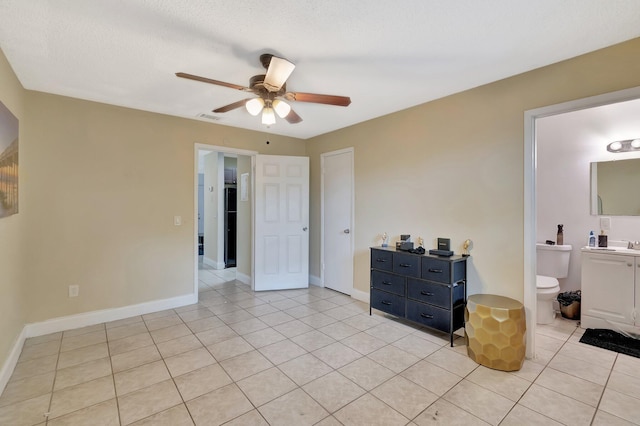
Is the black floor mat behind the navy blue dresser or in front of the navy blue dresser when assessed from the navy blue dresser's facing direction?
behind

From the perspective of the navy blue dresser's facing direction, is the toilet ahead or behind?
behind

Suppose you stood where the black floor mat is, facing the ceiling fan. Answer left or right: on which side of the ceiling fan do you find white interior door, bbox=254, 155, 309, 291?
right

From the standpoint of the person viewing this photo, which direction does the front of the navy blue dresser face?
facing the viewer and to the left of the viewer

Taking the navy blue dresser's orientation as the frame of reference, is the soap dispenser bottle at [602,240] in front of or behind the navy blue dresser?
behind

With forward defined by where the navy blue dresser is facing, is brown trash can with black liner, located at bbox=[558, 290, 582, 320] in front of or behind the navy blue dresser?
behind

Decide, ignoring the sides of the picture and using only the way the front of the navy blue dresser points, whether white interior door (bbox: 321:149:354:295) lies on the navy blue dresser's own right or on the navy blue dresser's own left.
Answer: on the navy blue dresser's own right

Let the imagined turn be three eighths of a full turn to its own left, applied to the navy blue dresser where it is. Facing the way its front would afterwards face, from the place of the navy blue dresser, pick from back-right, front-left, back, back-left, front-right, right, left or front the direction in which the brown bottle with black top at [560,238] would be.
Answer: front-left

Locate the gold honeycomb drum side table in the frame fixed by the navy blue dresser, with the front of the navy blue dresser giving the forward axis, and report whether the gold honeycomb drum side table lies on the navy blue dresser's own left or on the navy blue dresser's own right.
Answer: on the navy blue dresser's own left
